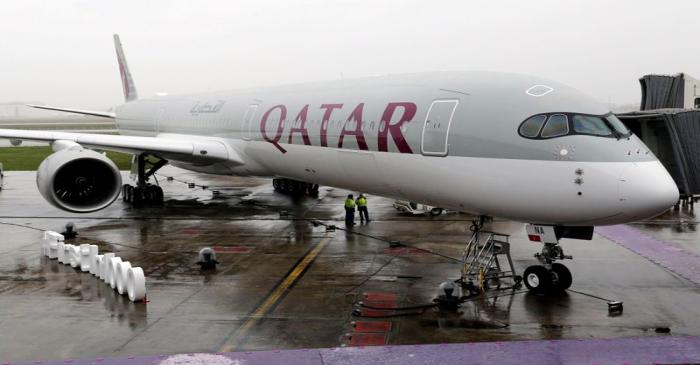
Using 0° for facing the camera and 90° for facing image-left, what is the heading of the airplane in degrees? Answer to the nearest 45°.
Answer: approximately 315°

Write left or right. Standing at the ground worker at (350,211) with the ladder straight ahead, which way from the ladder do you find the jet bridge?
left
